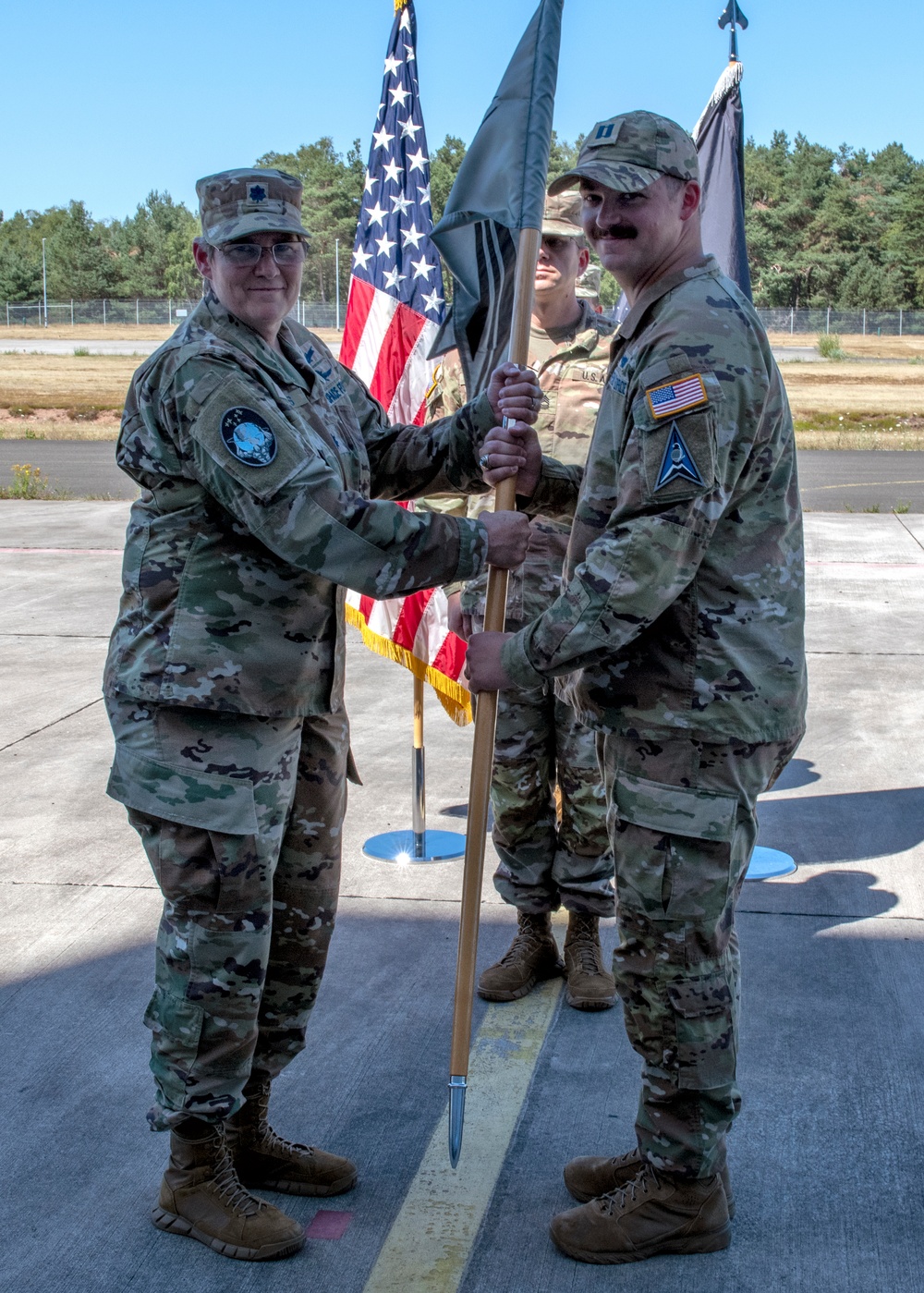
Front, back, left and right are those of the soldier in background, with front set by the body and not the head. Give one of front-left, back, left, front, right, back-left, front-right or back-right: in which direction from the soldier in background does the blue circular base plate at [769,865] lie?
back-left

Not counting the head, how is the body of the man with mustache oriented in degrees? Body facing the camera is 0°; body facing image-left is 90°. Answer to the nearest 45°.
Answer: approximately 90°

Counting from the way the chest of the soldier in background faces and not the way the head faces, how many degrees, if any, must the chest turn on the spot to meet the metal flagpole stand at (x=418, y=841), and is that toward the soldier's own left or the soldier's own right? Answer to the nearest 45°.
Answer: approximately 135° to the soldier's own right

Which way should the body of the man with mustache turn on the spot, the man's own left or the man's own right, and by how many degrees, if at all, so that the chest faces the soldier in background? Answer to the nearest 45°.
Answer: approximately 90° to the man's own right

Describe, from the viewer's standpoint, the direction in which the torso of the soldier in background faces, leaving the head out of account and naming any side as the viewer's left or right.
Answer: facing the viewer

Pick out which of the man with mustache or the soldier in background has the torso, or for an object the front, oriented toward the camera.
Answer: the soldier in background

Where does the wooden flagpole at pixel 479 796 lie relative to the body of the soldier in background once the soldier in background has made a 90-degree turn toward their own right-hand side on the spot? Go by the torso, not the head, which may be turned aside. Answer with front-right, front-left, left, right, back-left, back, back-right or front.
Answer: left

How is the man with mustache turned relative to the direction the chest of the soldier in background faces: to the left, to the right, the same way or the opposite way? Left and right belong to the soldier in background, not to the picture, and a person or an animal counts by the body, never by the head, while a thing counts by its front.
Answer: to the right

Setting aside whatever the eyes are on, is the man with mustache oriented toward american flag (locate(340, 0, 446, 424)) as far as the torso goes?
no
